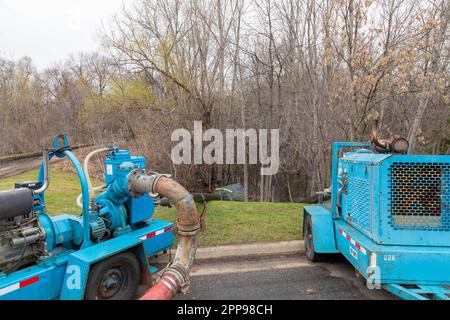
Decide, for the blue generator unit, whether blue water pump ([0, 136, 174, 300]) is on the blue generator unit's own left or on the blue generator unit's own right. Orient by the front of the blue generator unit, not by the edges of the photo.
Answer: on the blue generator unit's own right

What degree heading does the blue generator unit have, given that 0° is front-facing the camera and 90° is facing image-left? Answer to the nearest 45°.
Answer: approximately 315°

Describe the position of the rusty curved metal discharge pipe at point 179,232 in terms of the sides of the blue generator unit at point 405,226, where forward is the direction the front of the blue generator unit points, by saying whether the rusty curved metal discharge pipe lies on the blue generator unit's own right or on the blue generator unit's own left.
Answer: on the blue generator unit's own right
